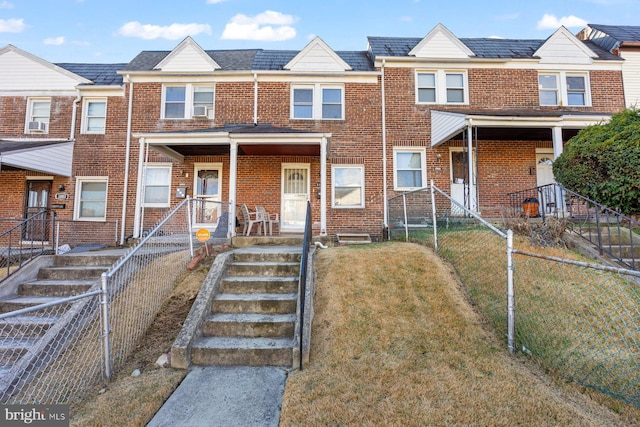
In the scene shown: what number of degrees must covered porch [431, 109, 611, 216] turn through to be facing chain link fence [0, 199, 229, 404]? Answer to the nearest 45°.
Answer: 0° — it already faces it

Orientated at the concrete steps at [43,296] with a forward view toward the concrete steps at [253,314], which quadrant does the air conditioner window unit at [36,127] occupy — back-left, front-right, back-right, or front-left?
back-left

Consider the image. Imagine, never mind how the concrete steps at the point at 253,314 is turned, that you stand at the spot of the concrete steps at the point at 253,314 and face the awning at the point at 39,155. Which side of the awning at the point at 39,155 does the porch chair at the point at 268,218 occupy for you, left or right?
right

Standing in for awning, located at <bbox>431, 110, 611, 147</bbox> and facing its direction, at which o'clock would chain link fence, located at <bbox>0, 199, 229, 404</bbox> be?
The chain link fence is roughly at 1 o'clock from the awning.

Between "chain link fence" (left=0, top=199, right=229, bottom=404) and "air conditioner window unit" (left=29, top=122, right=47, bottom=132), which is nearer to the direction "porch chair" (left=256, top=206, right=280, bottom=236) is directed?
the chain link fence

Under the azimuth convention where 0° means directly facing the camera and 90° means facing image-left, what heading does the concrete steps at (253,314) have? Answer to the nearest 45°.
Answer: approximately 0°

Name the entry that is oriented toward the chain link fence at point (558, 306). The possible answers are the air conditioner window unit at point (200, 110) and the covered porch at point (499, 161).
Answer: the covered porch
